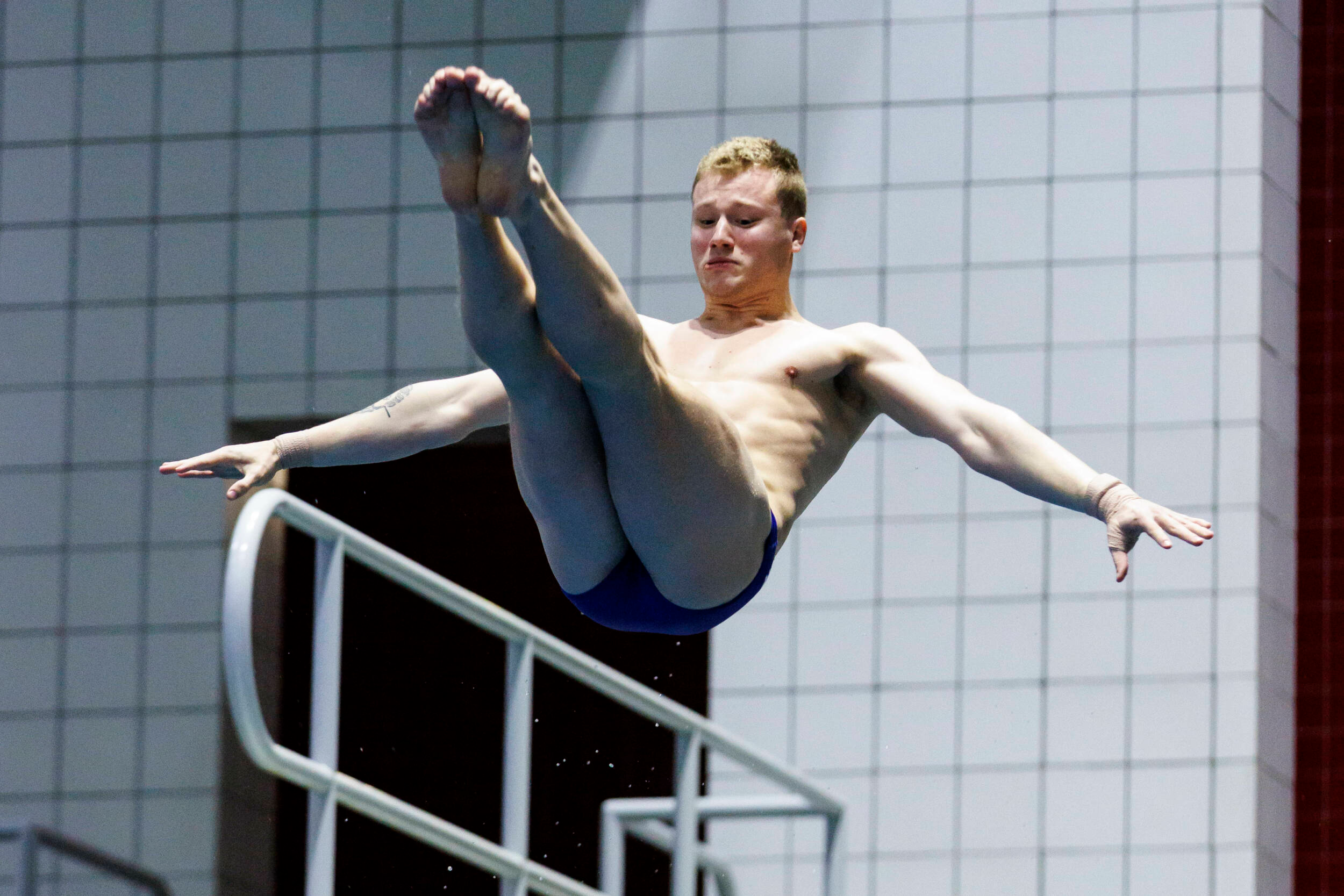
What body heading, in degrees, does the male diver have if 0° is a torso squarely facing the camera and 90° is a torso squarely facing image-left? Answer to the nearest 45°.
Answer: approximately 45°

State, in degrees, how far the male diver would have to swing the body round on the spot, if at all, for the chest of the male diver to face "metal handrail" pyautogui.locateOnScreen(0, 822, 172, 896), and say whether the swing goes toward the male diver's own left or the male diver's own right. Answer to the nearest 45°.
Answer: approximately 90° to the male diver's own right
